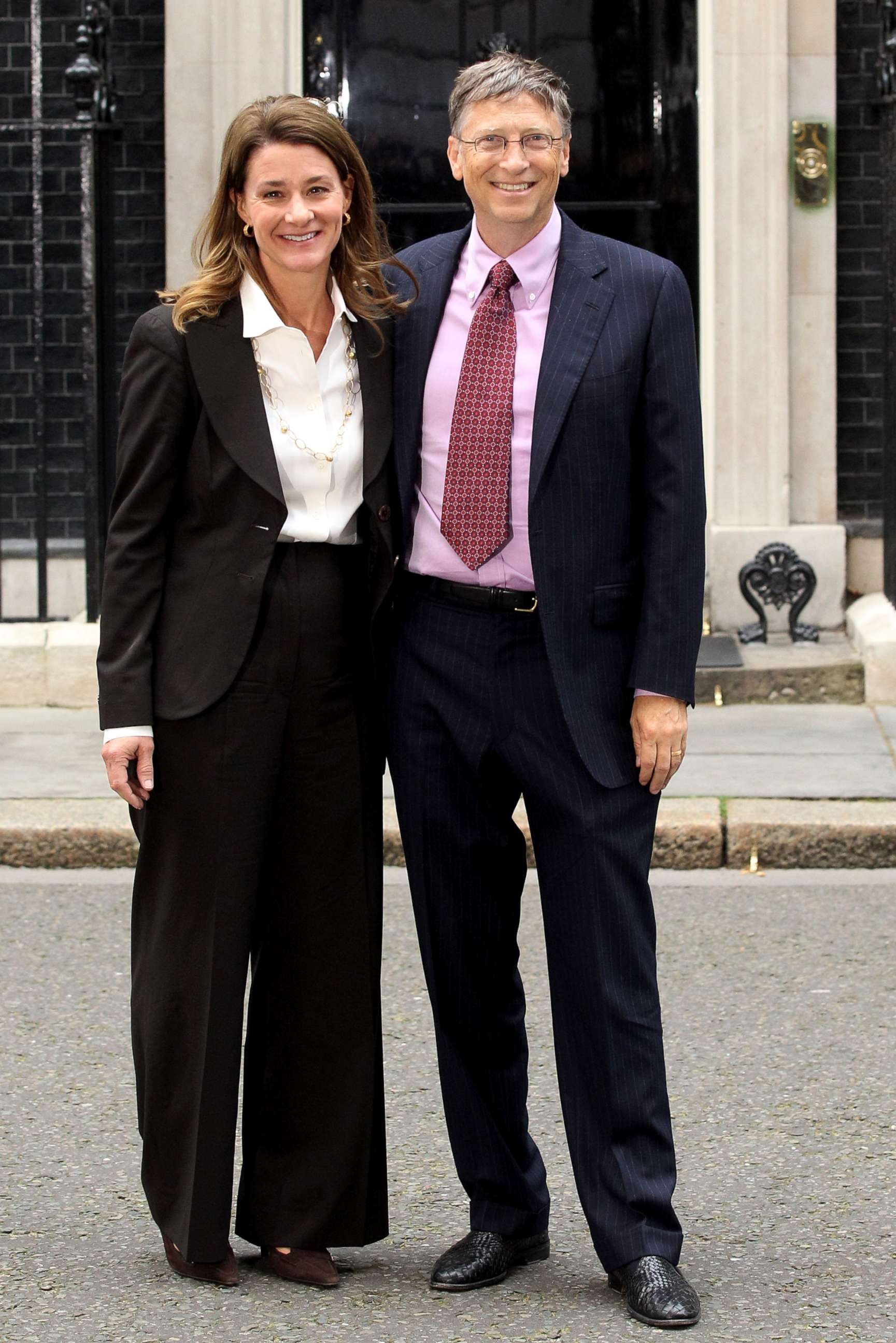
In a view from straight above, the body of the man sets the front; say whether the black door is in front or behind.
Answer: behind

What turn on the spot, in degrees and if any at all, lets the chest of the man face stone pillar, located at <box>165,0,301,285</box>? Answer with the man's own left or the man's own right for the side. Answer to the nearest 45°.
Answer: approximately 180°

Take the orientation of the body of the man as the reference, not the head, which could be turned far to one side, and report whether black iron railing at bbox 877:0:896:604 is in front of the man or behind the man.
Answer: behind

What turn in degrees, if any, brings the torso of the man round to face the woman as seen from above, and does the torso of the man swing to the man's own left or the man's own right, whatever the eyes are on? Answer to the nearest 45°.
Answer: approximately 90° to the man's own right

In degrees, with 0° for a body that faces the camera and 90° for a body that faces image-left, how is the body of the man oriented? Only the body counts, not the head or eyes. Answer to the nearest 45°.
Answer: approximately 0°
